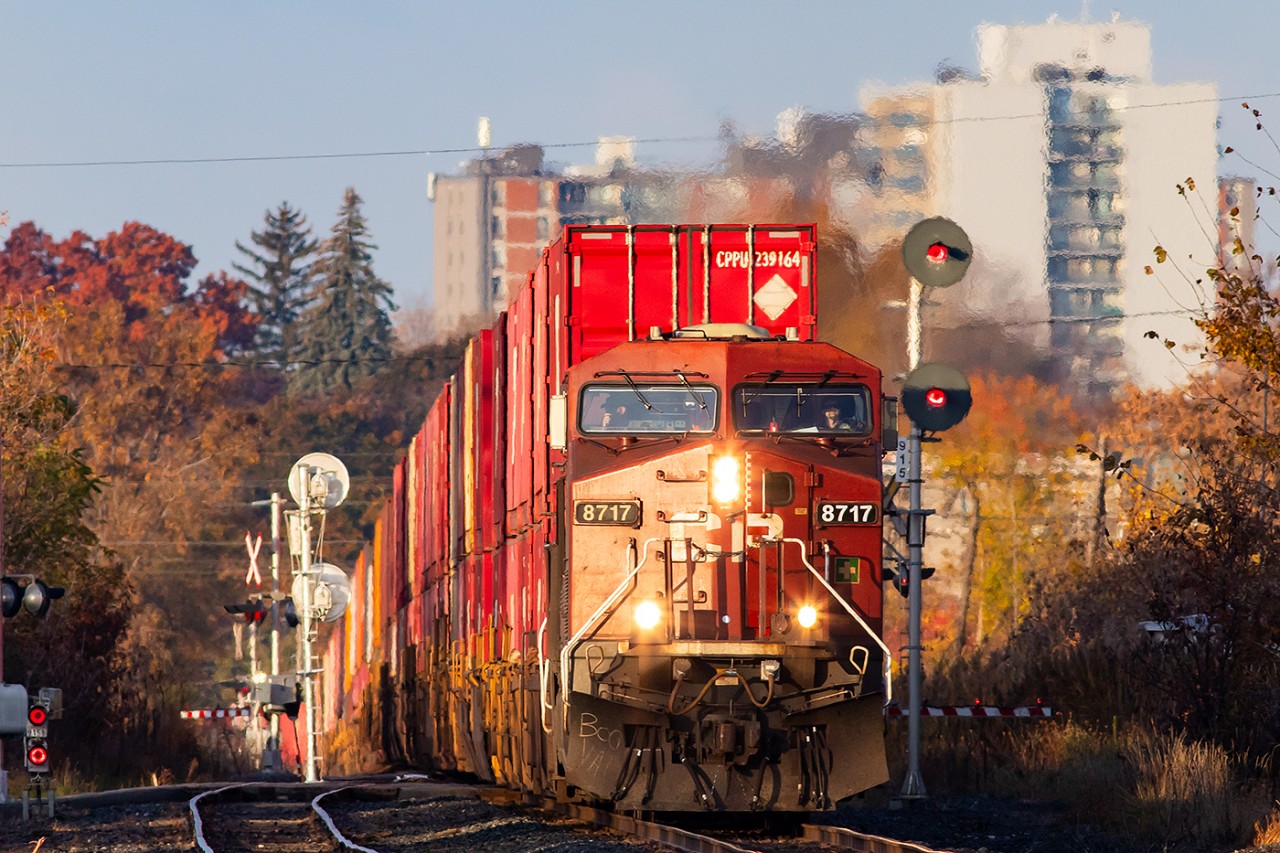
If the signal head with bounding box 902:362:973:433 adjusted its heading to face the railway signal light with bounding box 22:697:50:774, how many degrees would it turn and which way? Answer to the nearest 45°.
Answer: approximately 90° to its right

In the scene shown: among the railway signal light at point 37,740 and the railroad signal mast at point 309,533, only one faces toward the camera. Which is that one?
the railway signal light

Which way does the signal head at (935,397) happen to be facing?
toward the camera

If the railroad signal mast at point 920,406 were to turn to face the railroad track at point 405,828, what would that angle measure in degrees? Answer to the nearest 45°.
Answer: approximately 45° to its right

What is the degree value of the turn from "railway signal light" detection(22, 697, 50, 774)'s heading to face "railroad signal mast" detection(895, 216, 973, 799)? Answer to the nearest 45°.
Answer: approximately 90° to its left

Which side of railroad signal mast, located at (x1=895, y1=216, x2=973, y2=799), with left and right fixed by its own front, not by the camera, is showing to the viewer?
front

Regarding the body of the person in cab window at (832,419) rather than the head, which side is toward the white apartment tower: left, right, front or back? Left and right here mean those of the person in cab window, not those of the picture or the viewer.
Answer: back

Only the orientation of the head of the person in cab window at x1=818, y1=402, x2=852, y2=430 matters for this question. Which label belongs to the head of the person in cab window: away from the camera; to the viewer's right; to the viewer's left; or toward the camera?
toward the camera

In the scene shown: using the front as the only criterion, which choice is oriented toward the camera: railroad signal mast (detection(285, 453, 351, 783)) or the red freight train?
the red freight train

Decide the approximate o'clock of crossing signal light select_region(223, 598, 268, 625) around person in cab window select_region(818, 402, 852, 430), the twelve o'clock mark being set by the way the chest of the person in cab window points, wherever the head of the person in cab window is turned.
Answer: The crossing signal light is roughly at 5 o'clock from the person in cab window.

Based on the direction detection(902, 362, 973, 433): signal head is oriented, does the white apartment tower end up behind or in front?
behind

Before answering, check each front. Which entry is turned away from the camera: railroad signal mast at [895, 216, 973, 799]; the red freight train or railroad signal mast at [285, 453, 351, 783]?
railroad signal mast at [285, 453, 351, 783]

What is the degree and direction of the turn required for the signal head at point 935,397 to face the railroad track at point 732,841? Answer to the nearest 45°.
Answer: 0° — it already faces it
